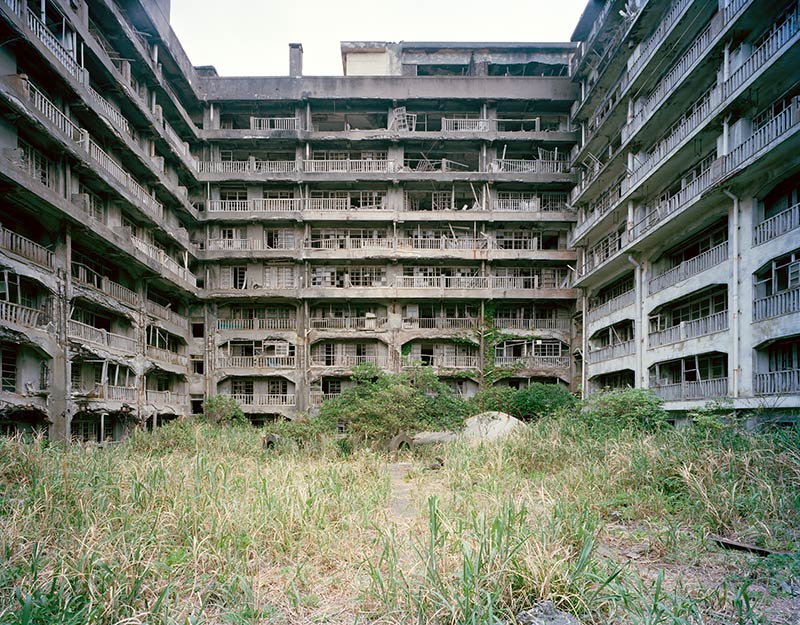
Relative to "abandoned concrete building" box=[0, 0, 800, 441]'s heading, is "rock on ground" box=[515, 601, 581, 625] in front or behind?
in front

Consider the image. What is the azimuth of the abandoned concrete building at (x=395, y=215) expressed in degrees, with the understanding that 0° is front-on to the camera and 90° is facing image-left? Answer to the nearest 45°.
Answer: approximately 0°
